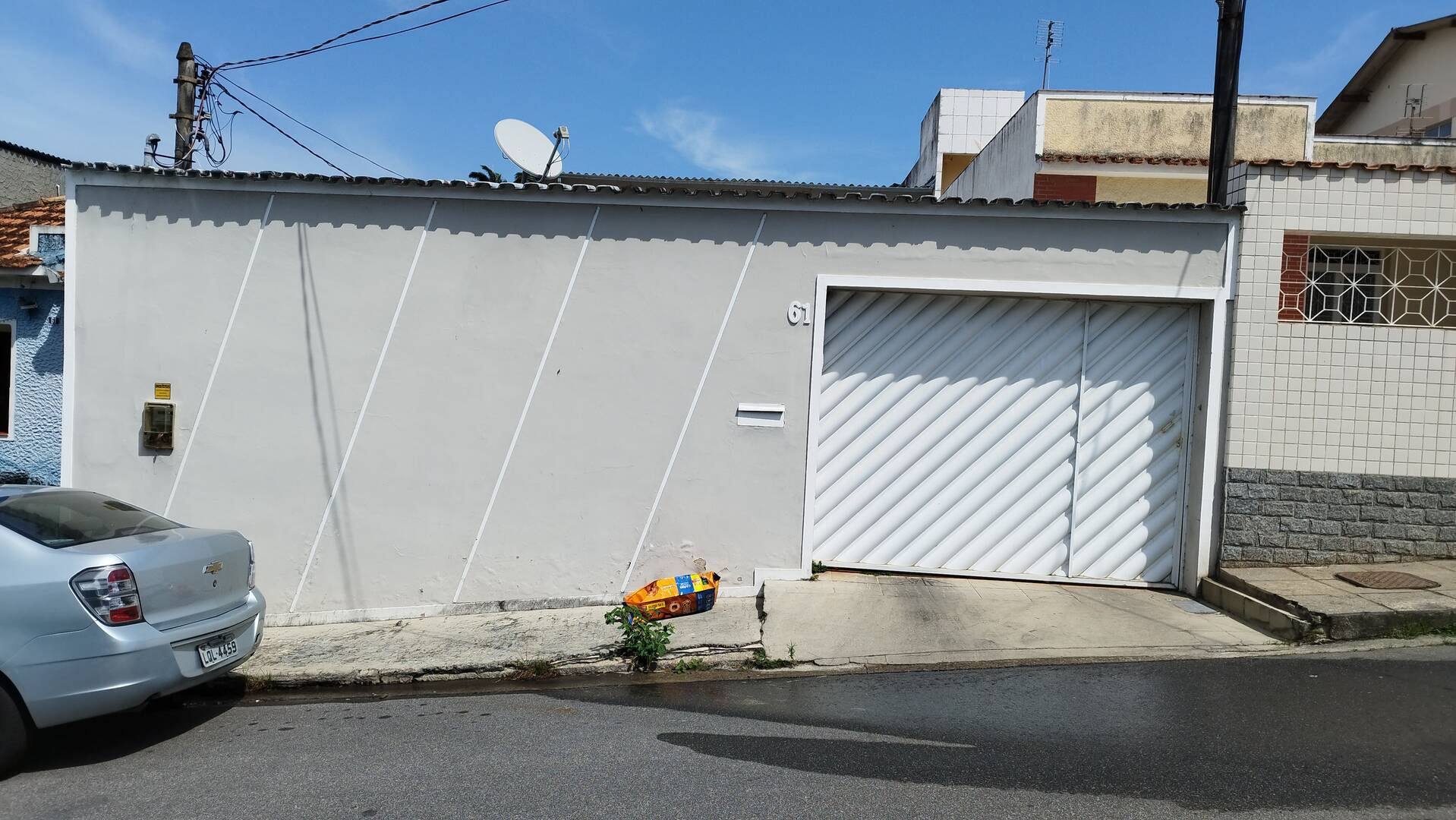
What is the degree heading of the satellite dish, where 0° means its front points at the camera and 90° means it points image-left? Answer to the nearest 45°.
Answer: approximately 315°

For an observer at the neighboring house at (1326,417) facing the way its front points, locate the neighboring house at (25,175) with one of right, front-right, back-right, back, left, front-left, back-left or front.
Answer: right

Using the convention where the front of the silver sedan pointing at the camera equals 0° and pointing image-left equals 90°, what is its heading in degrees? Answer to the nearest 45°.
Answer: approximately 135°

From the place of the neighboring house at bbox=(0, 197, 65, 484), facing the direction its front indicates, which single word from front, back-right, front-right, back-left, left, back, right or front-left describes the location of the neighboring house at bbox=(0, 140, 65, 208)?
back

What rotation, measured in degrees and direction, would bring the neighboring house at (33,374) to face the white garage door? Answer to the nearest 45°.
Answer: approximately 45° to its left

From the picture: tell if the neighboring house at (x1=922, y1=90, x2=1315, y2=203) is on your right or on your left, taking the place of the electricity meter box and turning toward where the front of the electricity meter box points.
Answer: on your left

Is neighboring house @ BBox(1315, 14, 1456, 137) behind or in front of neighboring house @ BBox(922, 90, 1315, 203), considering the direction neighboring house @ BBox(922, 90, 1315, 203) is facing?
behind

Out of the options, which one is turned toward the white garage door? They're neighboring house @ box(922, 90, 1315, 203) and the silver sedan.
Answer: the neighboring house

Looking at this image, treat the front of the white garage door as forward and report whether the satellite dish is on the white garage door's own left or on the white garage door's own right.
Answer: on the white garage door's own right

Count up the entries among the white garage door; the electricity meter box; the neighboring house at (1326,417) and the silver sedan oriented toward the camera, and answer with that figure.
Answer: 3

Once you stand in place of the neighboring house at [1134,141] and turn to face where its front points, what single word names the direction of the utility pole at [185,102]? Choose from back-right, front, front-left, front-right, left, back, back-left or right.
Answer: front-right

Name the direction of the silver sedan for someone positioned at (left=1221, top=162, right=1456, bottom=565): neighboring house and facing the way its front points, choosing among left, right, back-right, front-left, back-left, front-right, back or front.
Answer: front-right
